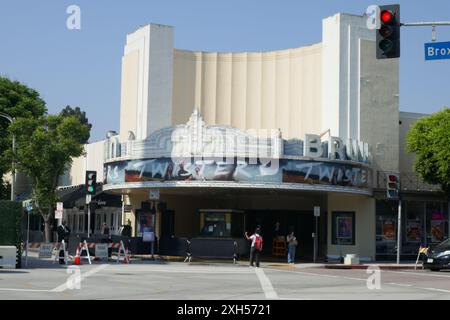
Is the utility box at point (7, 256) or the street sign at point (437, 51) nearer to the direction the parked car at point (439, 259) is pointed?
the utility box

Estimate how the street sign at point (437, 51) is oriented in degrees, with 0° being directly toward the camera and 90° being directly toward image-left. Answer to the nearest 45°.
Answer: approximately 0°

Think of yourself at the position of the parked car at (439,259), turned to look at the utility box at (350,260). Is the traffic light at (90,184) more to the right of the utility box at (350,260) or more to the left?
left

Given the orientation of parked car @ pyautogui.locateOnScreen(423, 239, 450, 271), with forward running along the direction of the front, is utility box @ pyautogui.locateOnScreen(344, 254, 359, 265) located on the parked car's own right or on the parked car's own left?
on the parked car's own right

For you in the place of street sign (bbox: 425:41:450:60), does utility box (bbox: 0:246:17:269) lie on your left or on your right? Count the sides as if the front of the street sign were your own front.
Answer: on your right

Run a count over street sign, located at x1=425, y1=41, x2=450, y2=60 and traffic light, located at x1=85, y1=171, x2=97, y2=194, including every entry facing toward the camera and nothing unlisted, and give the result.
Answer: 2

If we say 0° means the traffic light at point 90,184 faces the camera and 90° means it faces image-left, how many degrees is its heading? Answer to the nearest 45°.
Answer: approximately 0°

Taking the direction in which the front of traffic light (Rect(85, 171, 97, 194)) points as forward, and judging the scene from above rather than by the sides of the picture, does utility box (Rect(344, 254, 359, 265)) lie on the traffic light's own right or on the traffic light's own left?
on the traffic light's own left

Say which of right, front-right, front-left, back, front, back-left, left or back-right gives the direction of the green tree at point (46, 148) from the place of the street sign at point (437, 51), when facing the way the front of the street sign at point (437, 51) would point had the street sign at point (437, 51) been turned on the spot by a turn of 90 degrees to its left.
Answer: back-left

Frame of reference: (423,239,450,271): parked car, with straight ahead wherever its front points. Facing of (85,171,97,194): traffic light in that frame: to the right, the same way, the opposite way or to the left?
to the left
